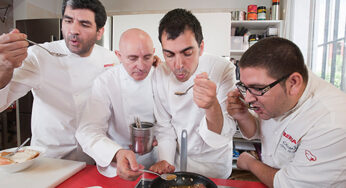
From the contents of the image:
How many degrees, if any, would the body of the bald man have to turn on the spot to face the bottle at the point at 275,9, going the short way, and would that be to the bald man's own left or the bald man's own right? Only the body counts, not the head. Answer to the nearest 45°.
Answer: approximately 90° to the bald man's own left

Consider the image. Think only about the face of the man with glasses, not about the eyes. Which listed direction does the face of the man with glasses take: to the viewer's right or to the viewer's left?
to the viewer's left

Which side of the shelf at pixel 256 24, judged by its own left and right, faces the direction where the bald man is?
front

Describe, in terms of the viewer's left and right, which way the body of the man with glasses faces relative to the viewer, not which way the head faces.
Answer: facing the viewer and to the left of the viewer

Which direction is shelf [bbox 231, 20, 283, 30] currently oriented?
toward the camera

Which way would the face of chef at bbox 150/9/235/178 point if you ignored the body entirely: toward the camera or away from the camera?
toward the camera

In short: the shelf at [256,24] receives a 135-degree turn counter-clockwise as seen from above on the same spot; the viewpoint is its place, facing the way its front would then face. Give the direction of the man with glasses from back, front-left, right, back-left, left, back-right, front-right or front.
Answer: back-right

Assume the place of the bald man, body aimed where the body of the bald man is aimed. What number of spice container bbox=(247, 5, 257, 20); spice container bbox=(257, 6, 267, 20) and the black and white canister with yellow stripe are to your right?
0

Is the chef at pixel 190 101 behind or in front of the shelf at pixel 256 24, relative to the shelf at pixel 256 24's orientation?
in front

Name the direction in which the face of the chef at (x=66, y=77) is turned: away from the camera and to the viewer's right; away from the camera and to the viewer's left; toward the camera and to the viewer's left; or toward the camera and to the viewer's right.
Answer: toward the camera and to the viewer's left

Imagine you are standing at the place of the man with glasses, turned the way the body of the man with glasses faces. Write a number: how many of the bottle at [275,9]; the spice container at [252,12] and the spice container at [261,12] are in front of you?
0

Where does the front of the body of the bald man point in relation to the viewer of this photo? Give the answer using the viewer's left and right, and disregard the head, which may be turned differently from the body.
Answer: facing the viewer and to the right of the viewer
